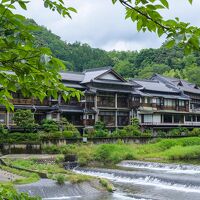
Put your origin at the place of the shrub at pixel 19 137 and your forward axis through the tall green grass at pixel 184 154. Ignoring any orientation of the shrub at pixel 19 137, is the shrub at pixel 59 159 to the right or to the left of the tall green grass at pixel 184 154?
right

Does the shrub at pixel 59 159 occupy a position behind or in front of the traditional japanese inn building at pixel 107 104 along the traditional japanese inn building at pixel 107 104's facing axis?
in front

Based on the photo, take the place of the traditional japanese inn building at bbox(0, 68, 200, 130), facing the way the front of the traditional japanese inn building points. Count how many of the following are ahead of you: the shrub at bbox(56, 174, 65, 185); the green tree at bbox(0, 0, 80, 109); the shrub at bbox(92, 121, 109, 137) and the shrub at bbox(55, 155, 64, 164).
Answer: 4

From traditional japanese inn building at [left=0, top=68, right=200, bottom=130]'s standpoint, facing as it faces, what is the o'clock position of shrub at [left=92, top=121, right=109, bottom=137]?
The shrub is roughly at 12 o'clock from the traditional japanese inn building.

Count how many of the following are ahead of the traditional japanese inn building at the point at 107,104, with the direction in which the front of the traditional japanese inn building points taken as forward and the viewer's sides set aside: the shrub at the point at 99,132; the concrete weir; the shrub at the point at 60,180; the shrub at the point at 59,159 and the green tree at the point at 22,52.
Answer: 5

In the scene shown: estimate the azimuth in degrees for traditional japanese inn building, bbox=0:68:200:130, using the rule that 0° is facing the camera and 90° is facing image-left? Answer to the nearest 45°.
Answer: approximately 0°

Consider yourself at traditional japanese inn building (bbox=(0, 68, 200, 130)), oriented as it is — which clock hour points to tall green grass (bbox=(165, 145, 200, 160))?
The tall green grass is roughly at 11 o'clock from the traditional japanese inn building.

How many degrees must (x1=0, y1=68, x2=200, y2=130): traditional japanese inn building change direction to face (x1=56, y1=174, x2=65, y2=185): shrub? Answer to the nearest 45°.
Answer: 0° — it already faces it

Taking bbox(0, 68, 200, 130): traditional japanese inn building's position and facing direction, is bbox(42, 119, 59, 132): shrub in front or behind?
in front

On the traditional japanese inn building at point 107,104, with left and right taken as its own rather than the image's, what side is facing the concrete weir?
front

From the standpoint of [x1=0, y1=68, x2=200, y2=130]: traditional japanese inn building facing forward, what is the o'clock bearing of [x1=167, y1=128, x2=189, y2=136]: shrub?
The shrub is roughly at 9 o'clock from the traditional japanese inn building.
